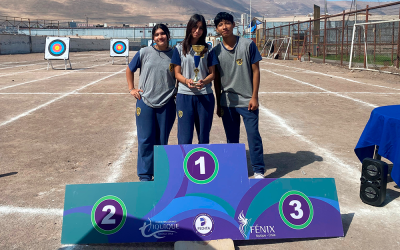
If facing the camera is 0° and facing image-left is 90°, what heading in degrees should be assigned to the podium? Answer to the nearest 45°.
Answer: approximately 0°

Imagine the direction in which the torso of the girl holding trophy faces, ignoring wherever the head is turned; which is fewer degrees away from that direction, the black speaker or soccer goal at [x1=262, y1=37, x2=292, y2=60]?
the black speaker

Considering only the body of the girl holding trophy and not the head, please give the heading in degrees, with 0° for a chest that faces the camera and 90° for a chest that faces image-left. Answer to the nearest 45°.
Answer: approximately 0°

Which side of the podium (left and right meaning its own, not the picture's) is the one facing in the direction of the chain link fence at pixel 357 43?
back

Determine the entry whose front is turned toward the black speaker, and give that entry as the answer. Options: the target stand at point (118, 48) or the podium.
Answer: the target stand

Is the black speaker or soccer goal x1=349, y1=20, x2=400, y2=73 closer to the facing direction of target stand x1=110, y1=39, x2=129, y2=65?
the black speaker

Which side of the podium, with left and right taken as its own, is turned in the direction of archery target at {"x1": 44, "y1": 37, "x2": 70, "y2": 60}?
back

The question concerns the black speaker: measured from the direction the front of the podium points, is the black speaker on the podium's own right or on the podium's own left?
on the podium's own left
